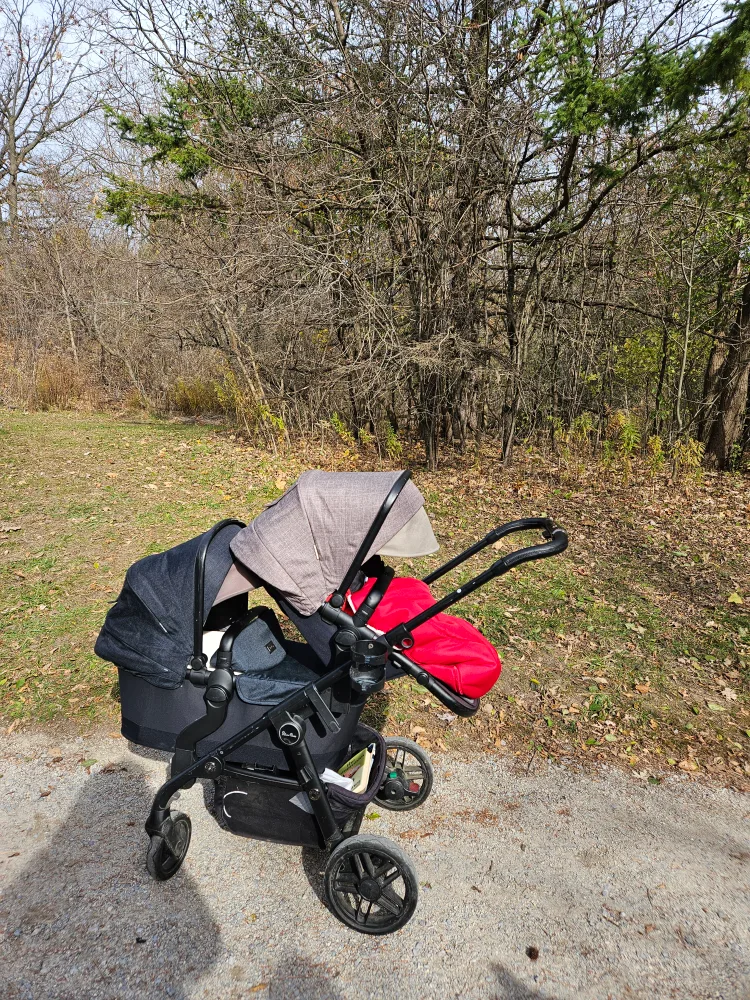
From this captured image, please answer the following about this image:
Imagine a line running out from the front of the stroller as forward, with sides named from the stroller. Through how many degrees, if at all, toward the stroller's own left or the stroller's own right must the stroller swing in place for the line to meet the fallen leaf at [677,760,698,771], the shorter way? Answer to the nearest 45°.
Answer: approximately 180°

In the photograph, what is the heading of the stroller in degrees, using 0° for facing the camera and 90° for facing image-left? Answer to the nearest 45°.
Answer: approximately 90°
